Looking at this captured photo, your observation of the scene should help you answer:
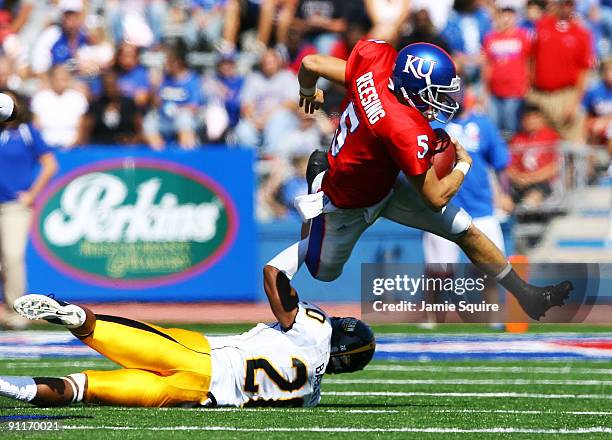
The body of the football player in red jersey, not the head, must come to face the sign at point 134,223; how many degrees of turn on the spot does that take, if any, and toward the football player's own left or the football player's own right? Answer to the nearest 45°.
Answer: approximately 135° to the football player's own left

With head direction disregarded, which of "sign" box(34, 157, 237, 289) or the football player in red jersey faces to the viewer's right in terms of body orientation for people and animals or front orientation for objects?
the football player in red jersey

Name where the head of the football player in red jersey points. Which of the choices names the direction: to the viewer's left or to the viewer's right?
to the viewer's right

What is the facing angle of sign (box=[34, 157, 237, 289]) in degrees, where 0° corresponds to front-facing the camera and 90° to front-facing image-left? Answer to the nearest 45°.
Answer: approximately 0°

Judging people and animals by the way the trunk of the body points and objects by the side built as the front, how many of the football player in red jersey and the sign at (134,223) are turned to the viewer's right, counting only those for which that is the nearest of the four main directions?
1

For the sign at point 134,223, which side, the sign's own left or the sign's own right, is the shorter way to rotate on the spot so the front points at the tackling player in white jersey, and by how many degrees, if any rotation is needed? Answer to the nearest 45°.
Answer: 0° — it already faces them

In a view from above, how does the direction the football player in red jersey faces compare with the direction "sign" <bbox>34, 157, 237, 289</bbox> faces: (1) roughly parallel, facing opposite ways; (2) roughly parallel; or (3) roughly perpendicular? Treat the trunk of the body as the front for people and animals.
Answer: roughly perpendicular

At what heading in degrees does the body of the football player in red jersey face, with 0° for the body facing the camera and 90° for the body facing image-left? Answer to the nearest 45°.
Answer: approximately 270°

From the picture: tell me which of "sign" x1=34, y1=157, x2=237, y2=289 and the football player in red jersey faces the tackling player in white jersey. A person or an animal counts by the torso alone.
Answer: the sign
